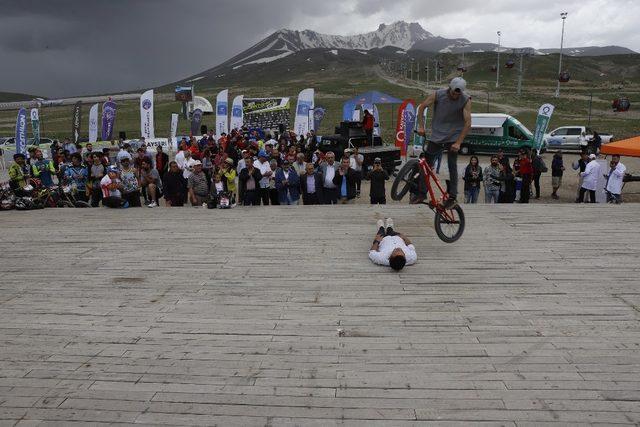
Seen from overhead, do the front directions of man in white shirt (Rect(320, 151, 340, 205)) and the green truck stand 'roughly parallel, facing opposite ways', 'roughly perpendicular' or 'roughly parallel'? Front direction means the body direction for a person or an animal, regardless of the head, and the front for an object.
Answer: roughly perpendicular

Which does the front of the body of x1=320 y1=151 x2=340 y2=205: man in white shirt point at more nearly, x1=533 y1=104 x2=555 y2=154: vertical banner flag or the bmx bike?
the bmx bike

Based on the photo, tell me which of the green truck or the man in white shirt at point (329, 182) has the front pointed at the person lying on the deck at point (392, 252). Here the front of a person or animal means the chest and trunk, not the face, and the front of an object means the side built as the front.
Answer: the man in white shirt

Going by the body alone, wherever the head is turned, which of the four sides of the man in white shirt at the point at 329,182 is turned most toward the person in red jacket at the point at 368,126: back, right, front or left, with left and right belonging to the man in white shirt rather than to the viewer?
back

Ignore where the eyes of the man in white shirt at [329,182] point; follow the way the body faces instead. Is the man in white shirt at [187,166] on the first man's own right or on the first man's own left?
on the first man's own right

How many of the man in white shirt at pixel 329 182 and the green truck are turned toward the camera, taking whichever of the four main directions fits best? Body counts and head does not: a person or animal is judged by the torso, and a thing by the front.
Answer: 1

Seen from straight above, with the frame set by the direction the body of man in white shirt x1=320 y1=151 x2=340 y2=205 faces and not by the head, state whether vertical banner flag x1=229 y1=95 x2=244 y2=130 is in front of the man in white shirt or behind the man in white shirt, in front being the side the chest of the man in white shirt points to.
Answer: behind
